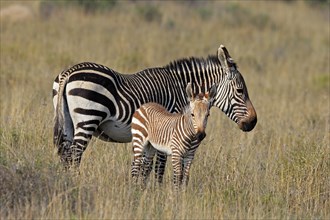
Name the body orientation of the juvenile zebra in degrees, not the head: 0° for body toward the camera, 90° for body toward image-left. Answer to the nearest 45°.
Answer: approximately 315°
